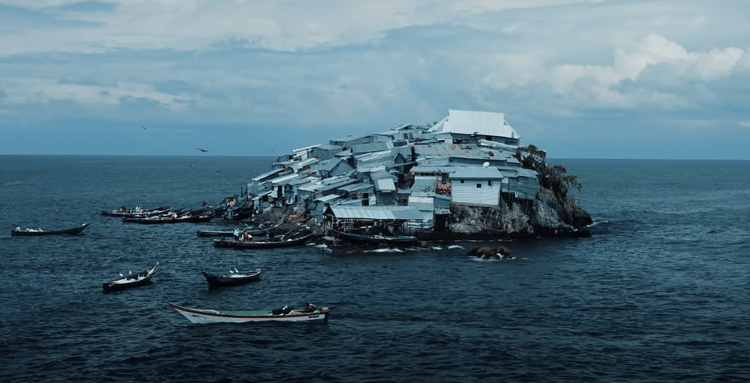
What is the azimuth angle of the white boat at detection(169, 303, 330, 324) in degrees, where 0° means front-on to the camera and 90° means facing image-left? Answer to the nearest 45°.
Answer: approximately 90°
